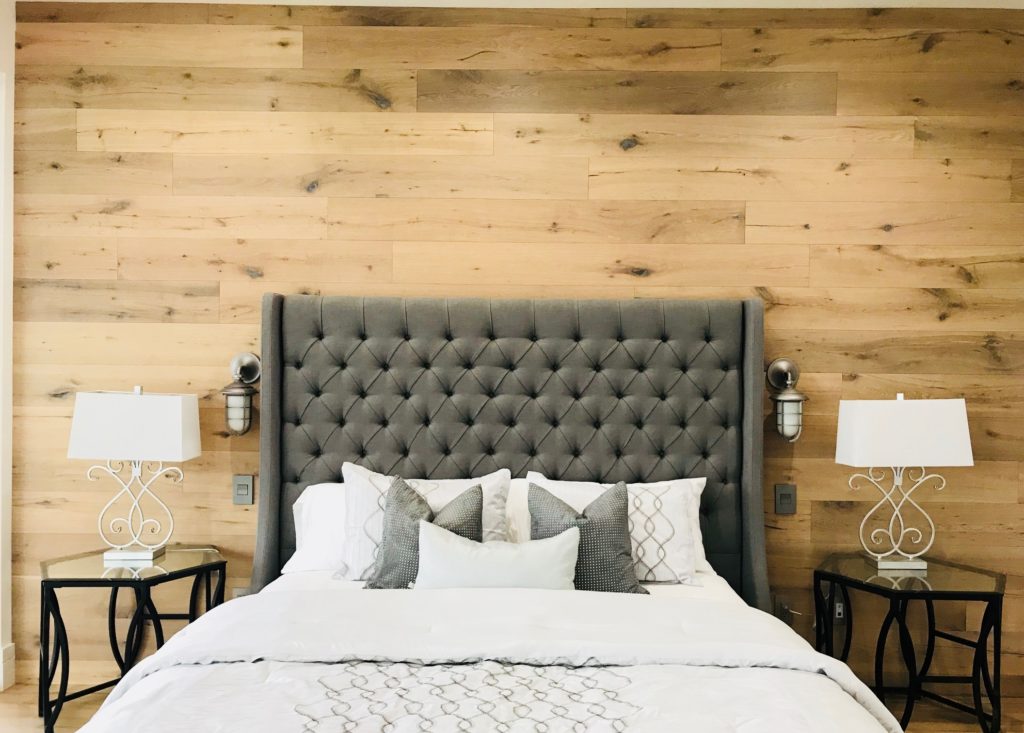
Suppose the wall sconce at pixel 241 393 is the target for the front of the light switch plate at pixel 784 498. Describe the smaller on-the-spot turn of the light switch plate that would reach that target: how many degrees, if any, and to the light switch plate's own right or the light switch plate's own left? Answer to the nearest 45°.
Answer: approximately 90° to the light switch plate's own right

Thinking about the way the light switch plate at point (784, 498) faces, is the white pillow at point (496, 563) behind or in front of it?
in front

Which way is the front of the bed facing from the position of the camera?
facing the viewer

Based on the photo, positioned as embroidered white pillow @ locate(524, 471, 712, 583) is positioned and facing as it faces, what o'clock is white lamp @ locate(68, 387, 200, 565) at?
The white lamp is roughly at 3 o'clock from the embroidered white pillow.

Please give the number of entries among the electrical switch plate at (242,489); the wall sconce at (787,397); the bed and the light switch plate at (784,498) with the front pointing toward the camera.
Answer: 4

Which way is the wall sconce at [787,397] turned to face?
toward the camera

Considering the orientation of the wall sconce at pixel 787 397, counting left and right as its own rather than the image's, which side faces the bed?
right

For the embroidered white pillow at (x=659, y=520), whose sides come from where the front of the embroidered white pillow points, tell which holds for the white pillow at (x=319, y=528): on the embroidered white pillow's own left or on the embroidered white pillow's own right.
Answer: on the embroidered white pillow's own right

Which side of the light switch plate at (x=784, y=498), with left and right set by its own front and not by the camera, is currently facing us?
front

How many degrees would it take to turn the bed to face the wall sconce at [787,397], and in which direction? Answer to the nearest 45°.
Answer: approximately 90° to its left

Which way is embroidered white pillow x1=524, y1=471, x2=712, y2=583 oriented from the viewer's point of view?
toward the camera

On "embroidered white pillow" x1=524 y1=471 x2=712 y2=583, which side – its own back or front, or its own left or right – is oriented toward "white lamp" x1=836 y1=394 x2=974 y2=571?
left

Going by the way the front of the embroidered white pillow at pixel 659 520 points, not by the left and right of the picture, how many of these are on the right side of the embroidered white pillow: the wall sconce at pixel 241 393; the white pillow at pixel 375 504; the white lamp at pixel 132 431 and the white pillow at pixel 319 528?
4
